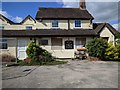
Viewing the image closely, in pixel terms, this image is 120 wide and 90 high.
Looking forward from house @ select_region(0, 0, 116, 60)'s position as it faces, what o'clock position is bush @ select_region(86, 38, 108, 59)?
The bush is roughly at 10 o'clock from the house.

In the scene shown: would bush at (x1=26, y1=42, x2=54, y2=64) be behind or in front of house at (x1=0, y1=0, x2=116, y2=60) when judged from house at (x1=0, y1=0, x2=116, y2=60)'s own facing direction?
in front

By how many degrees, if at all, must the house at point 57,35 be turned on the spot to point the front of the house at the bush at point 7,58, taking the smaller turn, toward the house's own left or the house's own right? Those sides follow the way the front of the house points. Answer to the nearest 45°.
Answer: approximately 90° to the house's own right

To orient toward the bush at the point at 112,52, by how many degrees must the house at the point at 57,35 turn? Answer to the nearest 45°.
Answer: approximately 45° to its left

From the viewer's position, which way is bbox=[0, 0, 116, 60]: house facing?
facing the viewer
